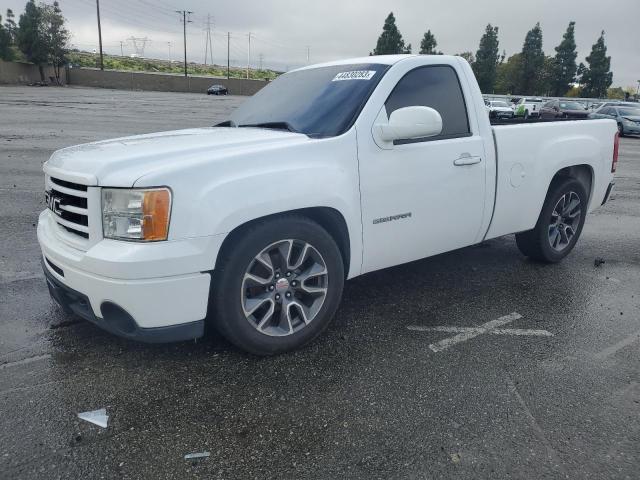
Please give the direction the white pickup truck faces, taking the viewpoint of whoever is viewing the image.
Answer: facing the viewer and to the left of the viewer

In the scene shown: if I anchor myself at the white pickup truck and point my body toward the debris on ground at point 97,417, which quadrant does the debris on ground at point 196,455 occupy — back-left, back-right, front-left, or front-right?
front-left

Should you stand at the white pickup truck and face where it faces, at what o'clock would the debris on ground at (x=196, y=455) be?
The debris on ground is roughly at 11 o'clock from the white pickup truck.

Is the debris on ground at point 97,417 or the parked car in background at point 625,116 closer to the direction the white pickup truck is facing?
the debris on ground

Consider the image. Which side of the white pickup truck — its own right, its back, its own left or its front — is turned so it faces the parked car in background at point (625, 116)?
back

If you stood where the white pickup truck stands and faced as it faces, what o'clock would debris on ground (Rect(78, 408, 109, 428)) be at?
The debris on ground is roughly at 12 o'clock from the white pickup truck.
